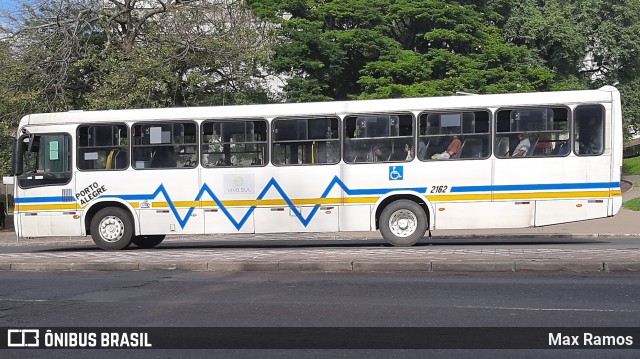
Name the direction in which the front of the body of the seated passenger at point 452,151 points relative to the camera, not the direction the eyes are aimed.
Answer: to the viewer's left

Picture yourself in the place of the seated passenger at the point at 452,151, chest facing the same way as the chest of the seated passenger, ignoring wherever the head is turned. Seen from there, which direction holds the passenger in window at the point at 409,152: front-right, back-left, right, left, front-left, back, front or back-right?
front

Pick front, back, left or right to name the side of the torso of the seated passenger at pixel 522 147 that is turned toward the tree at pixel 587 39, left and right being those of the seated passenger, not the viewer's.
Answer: right

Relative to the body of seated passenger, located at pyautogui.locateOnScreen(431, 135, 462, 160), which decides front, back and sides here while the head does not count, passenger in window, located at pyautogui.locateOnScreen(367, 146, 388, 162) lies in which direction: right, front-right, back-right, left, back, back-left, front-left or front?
front

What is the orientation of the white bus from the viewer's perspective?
to the viewer's left

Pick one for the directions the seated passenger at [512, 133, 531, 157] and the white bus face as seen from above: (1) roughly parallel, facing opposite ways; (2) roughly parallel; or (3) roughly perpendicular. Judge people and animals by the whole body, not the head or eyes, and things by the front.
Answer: roughly parallel

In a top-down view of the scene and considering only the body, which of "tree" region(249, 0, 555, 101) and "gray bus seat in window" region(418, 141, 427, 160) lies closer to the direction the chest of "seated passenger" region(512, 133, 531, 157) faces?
the gray bus seat in window

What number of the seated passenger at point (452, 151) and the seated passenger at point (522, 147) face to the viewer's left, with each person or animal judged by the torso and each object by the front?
2

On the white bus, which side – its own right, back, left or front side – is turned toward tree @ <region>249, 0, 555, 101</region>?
right

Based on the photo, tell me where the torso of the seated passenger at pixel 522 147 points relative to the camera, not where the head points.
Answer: to the viewer's left

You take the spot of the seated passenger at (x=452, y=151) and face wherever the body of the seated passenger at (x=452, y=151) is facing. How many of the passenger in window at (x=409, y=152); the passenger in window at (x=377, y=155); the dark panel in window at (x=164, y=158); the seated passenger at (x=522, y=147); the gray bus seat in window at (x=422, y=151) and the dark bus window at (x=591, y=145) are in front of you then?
4

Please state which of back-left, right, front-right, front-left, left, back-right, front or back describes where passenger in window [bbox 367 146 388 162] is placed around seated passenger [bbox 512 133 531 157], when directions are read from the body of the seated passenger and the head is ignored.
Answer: front

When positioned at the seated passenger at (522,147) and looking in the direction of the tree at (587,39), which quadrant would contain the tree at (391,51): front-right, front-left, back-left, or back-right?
front-left

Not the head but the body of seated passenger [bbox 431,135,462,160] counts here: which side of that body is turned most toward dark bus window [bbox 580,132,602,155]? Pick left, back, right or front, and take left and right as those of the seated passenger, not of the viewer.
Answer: back

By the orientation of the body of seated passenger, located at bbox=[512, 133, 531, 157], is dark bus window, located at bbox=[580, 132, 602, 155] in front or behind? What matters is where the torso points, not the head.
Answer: behind

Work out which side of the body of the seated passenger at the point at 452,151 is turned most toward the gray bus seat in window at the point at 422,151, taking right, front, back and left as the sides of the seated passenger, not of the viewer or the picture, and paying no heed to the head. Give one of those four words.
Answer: front
